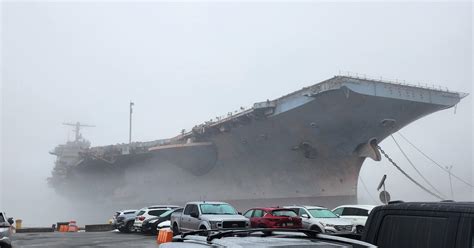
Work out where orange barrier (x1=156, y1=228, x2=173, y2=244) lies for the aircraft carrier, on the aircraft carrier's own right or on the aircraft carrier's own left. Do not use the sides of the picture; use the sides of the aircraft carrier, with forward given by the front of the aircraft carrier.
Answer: on the aircraft carrier's own right

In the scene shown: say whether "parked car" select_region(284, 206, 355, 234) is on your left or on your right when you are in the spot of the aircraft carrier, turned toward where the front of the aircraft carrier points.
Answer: on your right

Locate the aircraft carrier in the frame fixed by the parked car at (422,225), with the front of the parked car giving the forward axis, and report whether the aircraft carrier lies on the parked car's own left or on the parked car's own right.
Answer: on the parked car's own left

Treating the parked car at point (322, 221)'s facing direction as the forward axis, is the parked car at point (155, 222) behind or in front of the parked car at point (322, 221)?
behind

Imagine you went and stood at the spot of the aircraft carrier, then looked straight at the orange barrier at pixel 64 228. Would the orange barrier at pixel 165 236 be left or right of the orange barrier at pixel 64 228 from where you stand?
left

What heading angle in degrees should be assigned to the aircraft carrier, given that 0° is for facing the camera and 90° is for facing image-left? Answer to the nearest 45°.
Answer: approximately 315°

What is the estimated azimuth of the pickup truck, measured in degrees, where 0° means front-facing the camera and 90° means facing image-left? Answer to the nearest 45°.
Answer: approximately 315°

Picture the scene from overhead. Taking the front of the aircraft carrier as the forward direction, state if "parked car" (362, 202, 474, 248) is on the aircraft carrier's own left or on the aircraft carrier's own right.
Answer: on the aircraft carrier's own right

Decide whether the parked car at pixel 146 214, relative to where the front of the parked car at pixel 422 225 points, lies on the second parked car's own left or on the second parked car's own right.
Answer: on the second parked car's own left

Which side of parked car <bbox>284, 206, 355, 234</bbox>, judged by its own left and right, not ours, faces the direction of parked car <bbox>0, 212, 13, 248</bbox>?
right
